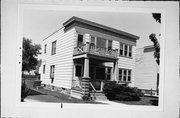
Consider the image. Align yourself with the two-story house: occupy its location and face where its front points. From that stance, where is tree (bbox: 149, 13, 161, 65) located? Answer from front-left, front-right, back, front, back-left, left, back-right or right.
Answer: front-left

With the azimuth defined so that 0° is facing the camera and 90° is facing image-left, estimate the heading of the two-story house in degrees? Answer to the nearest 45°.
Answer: approximately 315°
